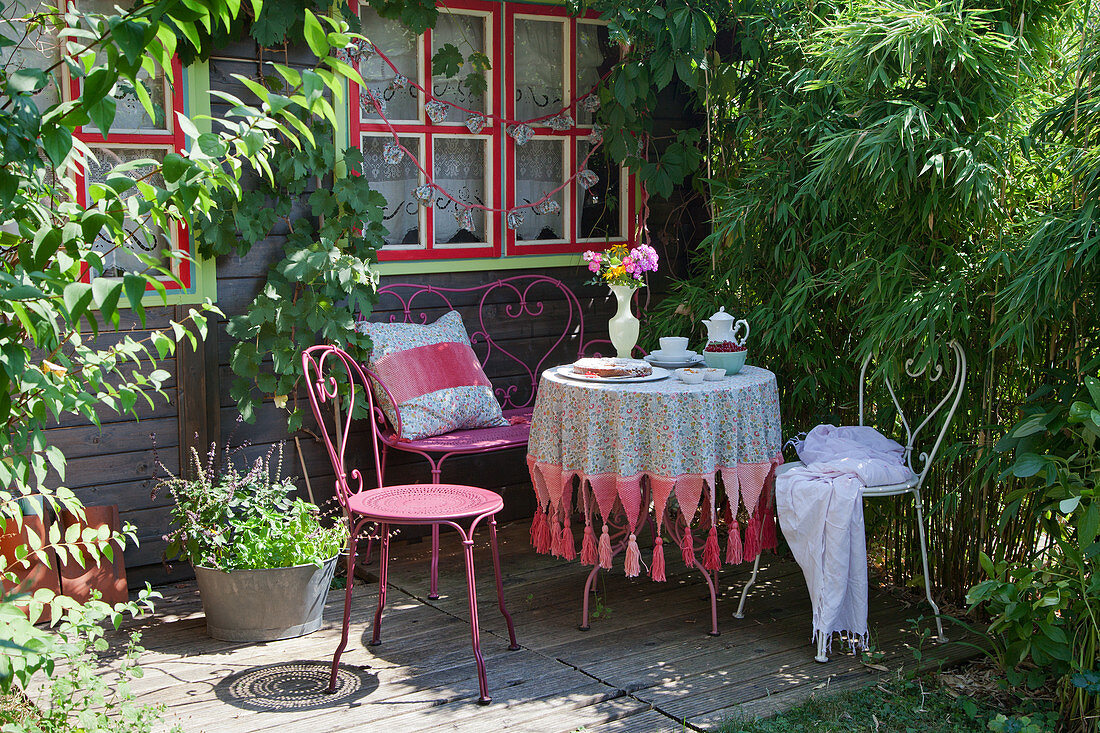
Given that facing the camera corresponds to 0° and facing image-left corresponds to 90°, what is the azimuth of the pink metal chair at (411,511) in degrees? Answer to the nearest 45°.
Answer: approximately 270°

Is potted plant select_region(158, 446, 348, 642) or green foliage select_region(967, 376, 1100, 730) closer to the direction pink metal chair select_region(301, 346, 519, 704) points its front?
the green foliage

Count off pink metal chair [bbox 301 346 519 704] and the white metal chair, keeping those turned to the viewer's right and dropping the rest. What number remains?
1

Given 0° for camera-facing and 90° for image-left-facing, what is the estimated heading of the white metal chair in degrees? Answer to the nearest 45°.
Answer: approximately 45°

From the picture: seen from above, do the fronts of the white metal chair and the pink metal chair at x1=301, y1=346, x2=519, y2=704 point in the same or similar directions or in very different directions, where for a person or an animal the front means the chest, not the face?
very different directions

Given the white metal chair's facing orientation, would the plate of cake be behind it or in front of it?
in front

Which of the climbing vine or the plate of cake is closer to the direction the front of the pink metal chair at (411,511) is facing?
the plate of cake

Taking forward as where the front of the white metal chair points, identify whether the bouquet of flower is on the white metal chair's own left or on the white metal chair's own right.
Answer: on the white metal chair's own right

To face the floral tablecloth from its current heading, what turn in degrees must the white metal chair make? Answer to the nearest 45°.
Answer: approximately 45° to its right

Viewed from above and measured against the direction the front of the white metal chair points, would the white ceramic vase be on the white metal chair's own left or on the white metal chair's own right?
on the white metal chair's own right
